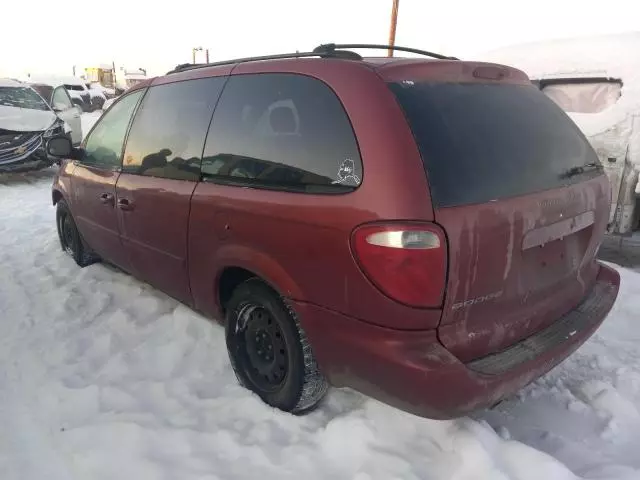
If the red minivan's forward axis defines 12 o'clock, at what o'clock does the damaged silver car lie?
The damaged silver car is roughly at 12 o'clock from the red minivan.

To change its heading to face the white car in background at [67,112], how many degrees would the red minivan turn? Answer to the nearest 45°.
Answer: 0° — it already faces it

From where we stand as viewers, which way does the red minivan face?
facing away from the viewer and to the left of the viewer

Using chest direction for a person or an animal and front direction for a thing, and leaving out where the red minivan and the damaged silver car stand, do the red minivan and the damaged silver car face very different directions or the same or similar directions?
very different directions
